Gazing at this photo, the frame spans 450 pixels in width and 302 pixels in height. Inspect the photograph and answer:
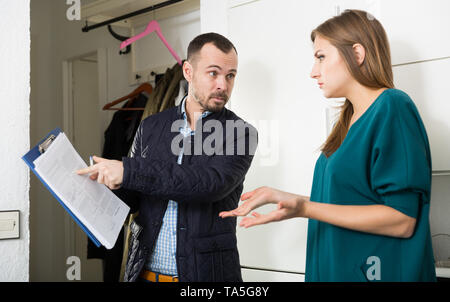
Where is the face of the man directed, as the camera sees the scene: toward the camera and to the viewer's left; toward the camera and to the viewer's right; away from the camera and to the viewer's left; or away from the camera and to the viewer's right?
toward the camera and to the viewer's right

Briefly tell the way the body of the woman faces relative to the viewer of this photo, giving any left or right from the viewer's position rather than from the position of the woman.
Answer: facing to the left of the viewer

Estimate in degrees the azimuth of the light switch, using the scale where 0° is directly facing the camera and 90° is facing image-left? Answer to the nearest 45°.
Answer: approximately 0°

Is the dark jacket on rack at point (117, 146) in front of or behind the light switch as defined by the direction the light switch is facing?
behind

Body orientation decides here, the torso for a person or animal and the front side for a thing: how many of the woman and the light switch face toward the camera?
1

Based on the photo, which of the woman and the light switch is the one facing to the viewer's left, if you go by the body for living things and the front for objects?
the woman

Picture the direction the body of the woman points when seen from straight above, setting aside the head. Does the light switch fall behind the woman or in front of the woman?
in front

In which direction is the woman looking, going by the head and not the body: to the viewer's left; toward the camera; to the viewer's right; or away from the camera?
to the viewer's left
